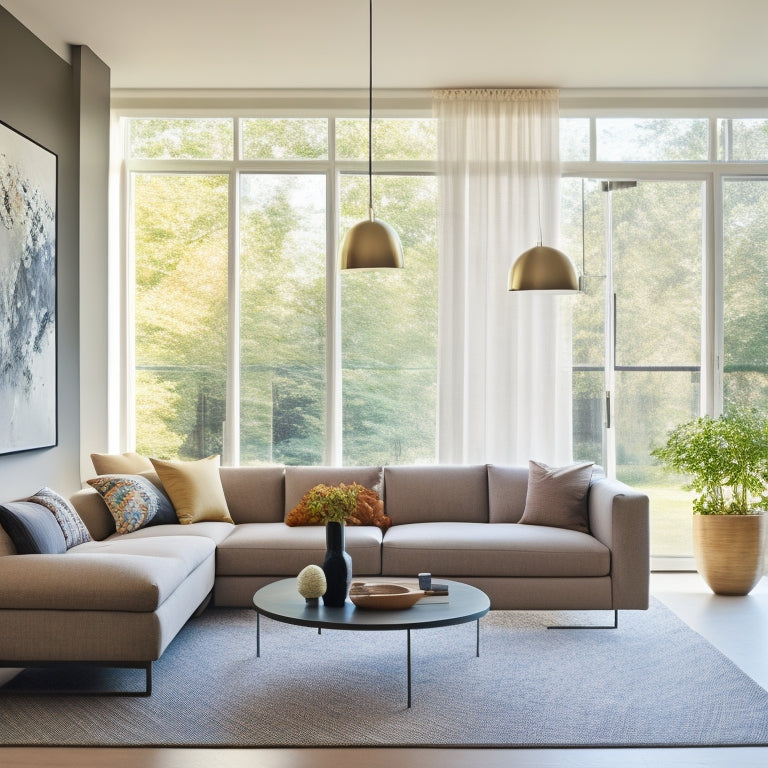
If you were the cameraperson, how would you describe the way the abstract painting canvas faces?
facing the viewer and to the right of the viewer

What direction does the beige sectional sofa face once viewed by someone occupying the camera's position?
facing the viewer

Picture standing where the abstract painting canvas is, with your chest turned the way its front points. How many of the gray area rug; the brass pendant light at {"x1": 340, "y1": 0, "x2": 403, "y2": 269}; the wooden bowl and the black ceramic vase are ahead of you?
4

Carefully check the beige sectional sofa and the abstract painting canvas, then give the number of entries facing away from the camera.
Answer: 0

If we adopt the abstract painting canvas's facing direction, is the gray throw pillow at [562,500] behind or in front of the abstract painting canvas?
in front

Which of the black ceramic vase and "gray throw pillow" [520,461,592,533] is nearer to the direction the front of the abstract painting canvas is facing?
the black ceramic vase

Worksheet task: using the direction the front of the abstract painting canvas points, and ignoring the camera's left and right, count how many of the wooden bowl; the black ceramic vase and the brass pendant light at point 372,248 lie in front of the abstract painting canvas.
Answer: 3

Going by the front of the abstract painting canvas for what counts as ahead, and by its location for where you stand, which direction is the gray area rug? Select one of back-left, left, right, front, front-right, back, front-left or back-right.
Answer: front

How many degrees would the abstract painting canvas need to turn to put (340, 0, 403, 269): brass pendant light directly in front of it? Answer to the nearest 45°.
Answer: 0° — it already faces it

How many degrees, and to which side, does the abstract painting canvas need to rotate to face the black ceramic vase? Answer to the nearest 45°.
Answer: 0° — it already faces it
